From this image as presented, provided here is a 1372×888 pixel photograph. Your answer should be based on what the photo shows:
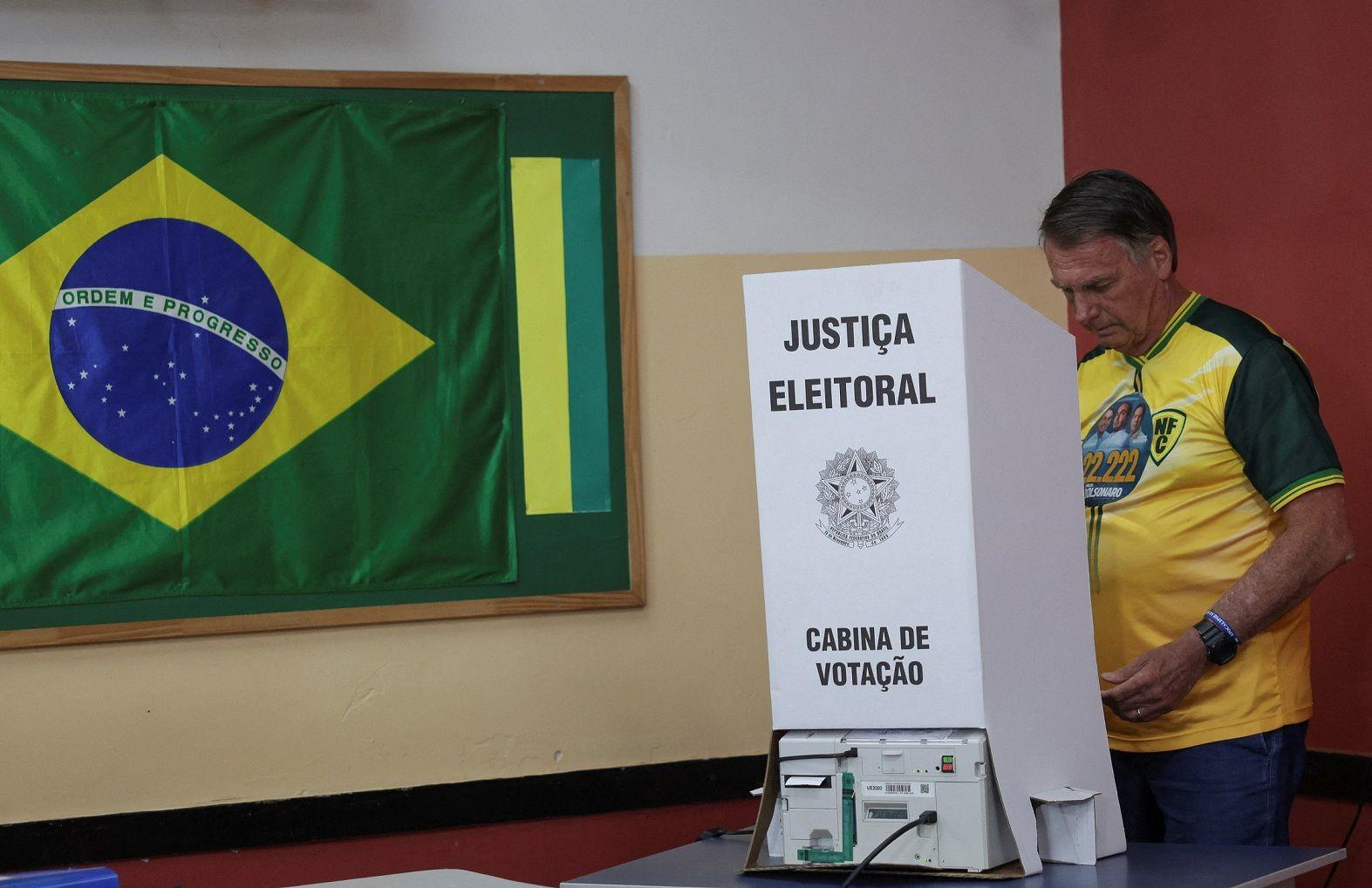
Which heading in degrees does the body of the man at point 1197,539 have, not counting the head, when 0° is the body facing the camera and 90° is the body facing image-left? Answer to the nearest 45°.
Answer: approximately 45°

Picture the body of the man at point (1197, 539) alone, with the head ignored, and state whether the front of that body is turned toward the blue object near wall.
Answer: yes

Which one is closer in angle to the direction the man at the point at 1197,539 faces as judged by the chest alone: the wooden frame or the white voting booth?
the white voting booth

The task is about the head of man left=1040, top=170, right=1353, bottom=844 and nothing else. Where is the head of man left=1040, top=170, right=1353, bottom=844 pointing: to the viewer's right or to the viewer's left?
to the viewer's left
